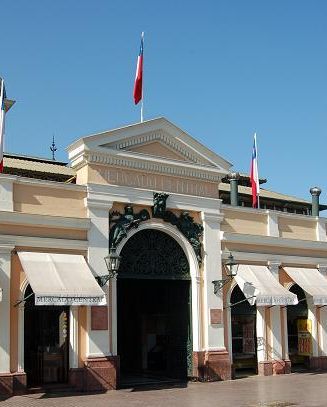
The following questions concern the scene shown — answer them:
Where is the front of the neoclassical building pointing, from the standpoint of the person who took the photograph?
facing the viewer and to the right of the viewer

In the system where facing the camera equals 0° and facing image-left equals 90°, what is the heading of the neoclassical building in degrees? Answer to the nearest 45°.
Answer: approximately 315°
